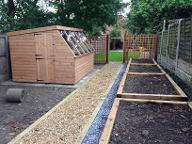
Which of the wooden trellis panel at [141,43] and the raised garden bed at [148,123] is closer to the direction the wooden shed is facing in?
the raised garden bed

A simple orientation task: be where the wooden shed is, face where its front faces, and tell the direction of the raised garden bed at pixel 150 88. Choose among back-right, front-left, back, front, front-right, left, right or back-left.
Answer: front-left

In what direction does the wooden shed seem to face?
toward the camera

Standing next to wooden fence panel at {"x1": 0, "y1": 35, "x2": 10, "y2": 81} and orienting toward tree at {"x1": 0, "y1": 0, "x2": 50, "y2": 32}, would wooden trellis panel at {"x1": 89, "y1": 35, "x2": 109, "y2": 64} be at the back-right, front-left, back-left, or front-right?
front-right

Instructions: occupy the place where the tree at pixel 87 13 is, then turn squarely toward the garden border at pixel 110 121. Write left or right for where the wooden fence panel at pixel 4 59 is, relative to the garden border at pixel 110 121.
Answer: right

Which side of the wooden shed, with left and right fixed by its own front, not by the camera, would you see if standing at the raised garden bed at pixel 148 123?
front

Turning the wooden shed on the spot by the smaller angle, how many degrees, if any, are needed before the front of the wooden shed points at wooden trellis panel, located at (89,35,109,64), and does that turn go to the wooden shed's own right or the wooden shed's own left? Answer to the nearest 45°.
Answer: approximately 135° to the wooden shed's own left

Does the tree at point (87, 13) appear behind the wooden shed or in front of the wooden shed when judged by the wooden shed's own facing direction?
behind

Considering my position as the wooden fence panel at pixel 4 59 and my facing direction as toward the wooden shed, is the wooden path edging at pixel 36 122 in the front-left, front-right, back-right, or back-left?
front-right

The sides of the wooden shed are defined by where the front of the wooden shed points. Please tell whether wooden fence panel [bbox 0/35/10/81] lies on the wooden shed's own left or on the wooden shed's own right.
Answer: on the wooden shed's own right

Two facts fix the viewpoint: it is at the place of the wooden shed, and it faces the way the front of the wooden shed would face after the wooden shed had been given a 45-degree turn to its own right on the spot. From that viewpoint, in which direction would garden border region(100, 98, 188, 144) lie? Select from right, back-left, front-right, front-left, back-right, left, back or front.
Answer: front-left

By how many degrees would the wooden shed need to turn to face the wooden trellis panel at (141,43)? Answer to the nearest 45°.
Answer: approximately 135° to its left

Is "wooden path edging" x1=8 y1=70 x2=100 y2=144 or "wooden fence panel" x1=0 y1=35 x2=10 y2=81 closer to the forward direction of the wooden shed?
the wooden path edging

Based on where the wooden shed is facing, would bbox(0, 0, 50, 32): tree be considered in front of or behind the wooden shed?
behind
